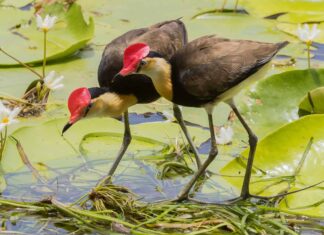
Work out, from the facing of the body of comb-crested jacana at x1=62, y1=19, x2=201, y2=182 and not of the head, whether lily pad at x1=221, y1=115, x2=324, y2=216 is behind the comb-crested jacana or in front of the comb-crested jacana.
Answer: behind

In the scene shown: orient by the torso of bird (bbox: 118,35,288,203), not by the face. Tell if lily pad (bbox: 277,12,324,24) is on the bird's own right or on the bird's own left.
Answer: on the bird's own right

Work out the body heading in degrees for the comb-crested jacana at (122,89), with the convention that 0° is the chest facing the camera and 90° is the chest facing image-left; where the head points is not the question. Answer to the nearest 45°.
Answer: approximately 90°

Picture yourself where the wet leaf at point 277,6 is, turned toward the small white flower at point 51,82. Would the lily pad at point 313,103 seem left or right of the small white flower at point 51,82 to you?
left

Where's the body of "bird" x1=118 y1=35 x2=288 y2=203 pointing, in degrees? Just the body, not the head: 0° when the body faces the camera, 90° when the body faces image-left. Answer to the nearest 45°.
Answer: approximately 90°

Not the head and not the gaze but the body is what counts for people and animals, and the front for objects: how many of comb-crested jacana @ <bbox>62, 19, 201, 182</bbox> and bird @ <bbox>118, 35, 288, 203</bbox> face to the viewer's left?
2

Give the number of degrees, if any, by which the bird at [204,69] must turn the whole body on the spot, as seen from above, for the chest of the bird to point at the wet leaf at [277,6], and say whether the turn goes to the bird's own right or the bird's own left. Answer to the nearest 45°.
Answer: approximately 90° to the bird's own right

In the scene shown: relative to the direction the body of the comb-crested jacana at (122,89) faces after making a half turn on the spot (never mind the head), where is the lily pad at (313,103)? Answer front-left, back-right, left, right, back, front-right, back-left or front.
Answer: front
